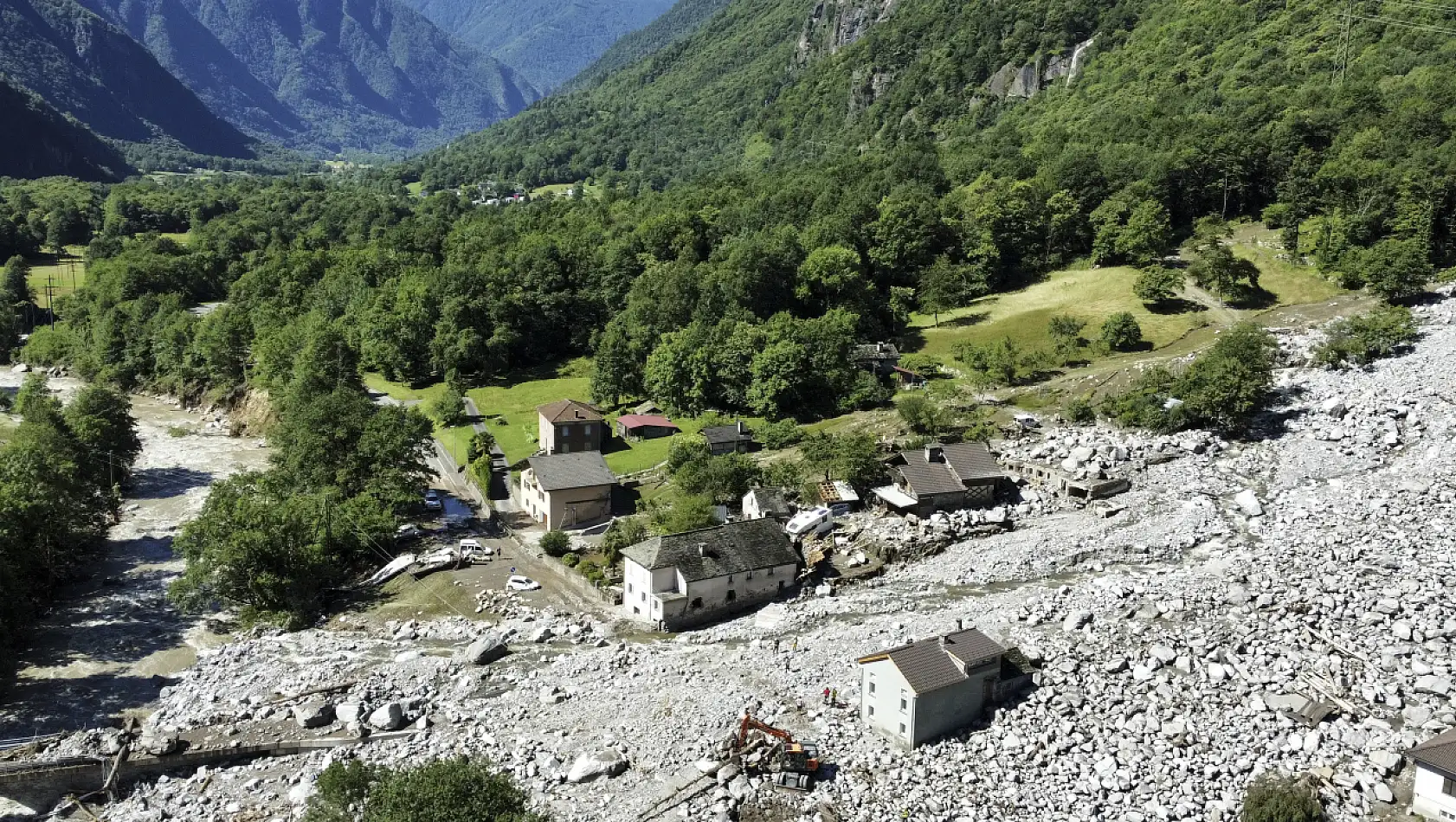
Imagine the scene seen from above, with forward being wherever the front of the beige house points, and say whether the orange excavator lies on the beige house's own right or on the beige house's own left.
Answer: on the beige house's own left

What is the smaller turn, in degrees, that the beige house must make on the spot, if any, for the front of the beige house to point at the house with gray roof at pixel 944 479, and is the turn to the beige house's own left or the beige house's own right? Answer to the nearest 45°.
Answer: approximately 135° to the beige house's own left

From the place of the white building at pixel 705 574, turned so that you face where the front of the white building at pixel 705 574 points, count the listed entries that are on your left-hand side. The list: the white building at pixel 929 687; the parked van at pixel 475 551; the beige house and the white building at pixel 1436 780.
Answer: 2

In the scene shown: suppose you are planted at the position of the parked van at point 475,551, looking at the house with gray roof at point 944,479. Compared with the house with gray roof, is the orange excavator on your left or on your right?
right

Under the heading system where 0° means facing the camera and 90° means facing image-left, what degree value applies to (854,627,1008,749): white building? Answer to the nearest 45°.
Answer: approximately 45°

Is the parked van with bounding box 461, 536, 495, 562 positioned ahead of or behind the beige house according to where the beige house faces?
ahead

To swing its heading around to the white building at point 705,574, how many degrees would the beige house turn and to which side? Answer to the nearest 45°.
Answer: approximately 90° to its left

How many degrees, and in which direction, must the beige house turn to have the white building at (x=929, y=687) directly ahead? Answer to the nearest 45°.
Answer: approximately 90° to its left

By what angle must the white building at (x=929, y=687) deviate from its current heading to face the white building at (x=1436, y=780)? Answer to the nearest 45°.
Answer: approximately 135° to its left
